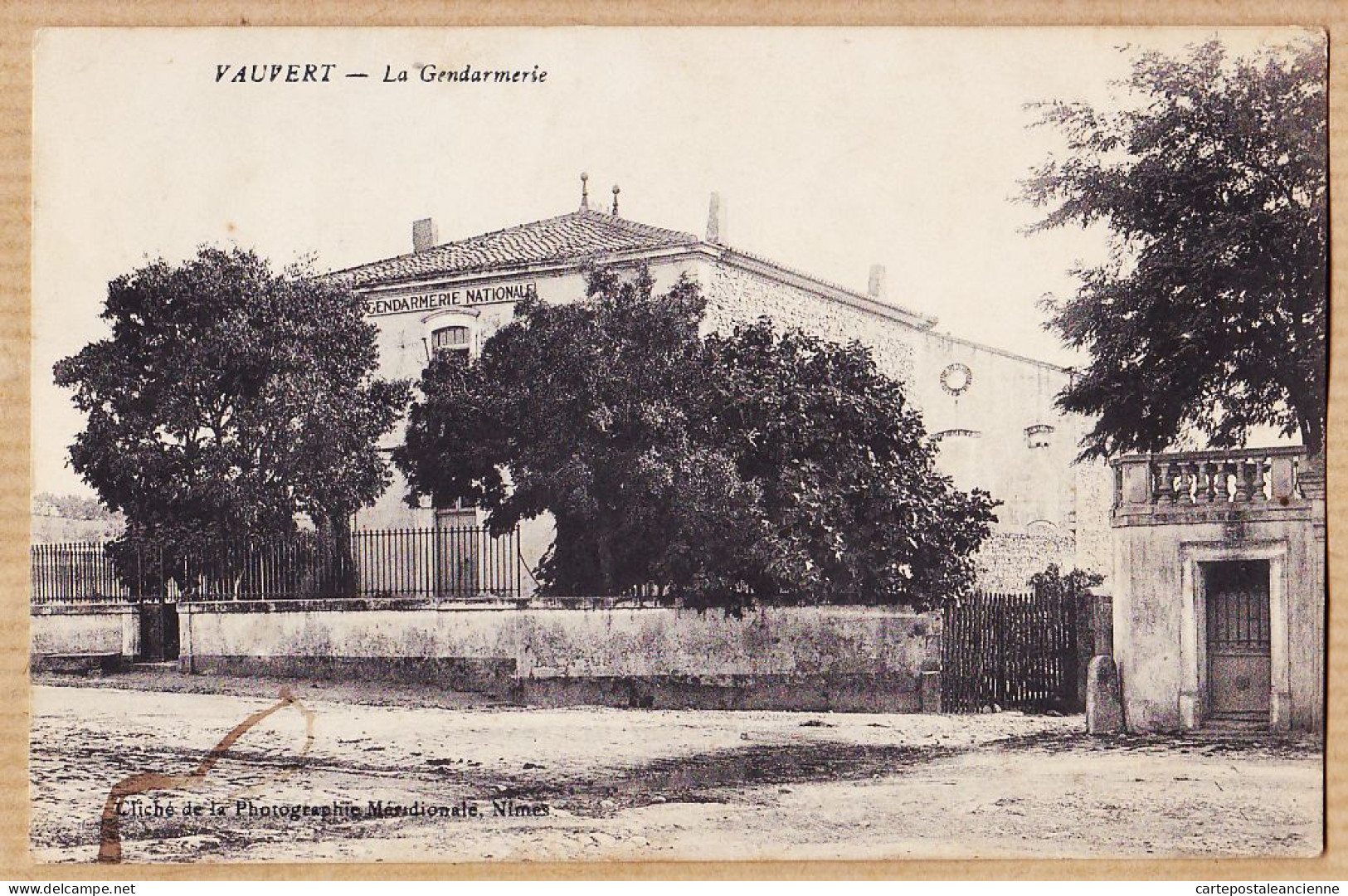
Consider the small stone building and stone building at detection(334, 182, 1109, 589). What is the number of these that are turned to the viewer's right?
0

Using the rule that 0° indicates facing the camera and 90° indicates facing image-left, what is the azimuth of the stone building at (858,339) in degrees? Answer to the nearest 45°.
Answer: approximately 45°

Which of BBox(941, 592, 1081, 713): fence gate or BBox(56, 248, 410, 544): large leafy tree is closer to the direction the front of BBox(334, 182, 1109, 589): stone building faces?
the large leafy tree

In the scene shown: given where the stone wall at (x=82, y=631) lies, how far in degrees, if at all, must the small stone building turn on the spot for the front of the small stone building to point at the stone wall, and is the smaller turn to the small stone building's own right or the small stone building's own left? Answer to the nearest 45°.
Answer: approximately 90° to the small stone building's own right

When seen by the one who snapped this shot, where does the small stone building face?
facing the viewer
